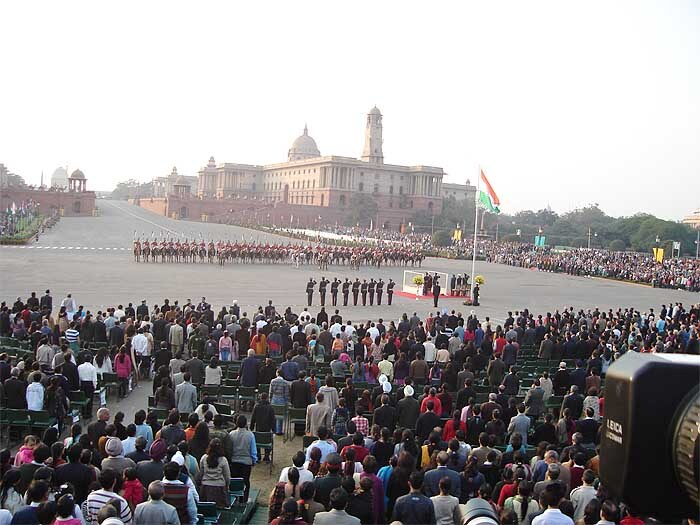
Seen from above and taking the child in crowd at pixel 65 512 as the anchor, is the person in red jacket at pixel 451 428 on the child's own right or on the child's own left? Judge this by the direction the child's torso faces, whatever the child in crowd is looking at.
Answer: on the child's own right

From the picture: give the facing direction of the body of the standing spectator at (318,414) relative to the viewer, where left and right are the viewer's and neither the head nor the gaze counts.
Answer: facing away from the viewer

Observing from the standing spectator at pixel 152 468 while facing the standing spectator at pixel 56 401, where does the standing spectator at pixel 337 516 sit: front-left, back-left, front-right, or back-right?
back-right

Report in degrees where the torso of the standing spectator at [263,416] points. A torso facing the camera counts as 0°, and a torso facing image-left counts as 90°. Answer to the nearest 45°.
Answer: approximately 180°

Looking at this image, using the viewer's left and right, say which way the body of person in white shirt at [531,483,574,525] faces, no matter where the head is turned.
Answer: facing away from the viewer

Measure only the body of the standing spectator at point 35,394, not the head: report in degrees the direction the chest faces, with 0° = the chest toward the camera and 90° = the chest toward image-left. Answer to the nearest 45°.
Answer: approximately 180°

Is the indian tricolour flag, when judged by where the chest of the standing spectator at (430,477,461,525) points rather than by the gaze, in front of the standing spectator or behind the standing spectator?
in front

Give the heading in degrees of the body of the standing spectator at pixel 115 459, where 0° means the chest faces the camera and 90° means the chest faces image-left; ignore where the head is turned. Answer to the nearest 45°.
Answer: approximately 180°

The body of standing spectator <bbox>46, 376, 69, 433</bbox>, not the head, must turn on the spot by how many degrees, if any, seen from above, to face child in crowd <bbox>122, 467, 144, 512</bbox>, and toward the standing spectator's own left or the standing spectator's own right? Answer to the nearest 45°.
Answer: approximately 180°

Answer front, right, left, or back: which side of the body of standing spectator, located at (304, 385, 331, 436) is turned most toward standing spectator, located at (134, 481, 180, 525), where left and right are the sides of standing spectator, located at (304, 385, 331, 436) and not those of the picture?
back

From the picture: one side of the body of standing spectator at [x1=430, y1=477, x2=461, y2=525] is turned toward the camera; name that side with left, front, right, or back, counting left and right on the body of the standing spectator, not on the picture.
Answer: back

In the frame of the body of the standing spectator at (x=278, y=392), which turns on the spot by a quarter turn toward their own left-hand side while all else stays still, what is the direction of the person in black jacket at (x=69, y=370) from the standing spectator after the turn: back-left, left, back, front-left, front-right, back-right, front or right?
front

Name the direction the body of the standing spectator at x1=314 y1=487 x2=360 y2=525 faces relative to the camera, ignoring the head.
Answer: away from the camera
